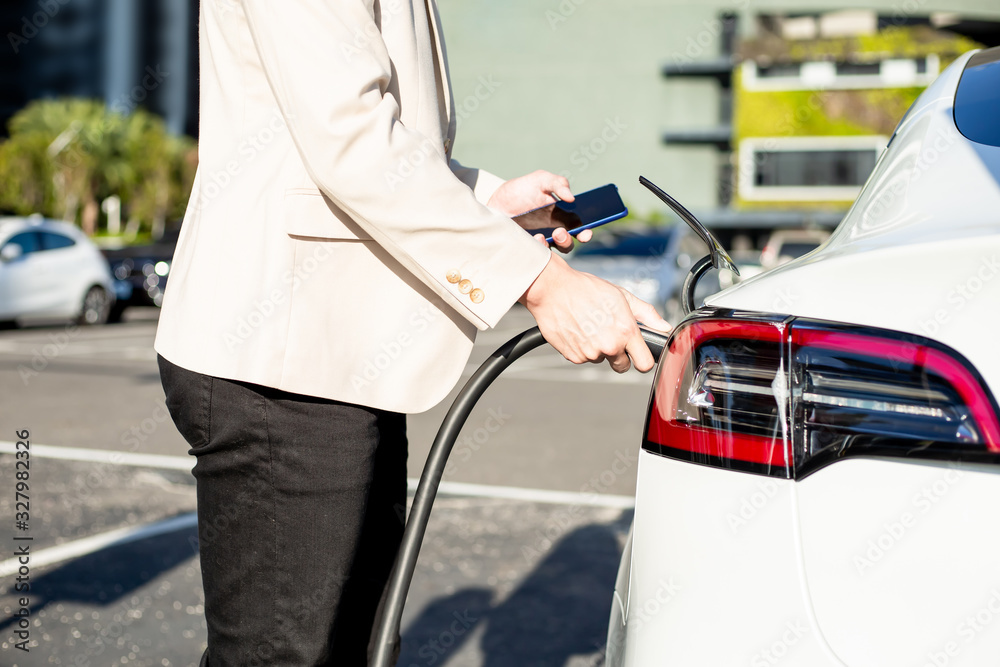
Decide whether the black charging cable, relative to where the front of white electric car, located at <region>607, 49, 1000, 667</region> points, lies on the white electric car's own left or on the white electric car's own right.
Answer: on the white electric car's own left

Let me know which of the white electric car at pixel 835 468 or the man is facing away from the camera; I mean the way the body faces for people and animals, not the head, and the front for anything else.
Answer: the white electric car

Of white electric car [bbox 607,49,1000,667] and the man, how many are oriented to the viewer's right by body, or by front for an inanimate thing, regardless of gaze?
1

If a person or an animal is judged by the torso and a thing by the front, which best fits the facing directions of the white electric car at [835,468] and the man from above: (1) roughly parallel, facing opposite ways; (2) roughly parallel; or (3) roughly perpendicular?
roughly perpendicular

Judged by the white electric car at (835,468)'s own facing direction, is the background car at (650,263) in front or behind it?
in front

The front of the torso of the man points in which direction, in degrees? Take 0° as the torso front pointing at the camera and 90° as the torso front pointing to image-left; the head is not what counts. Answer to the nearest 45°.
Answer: approximately 270°

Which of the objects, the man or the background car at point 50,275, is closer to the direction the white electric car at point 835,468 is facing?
the background car

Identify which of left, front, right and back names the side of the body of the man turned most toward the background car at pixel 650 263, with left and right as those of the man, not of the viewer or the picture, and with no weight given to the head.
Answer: left

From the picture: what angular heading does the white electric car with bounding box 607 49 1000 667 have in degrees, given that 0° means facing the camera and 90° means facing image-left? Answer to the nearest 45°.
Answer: approximately 180°
